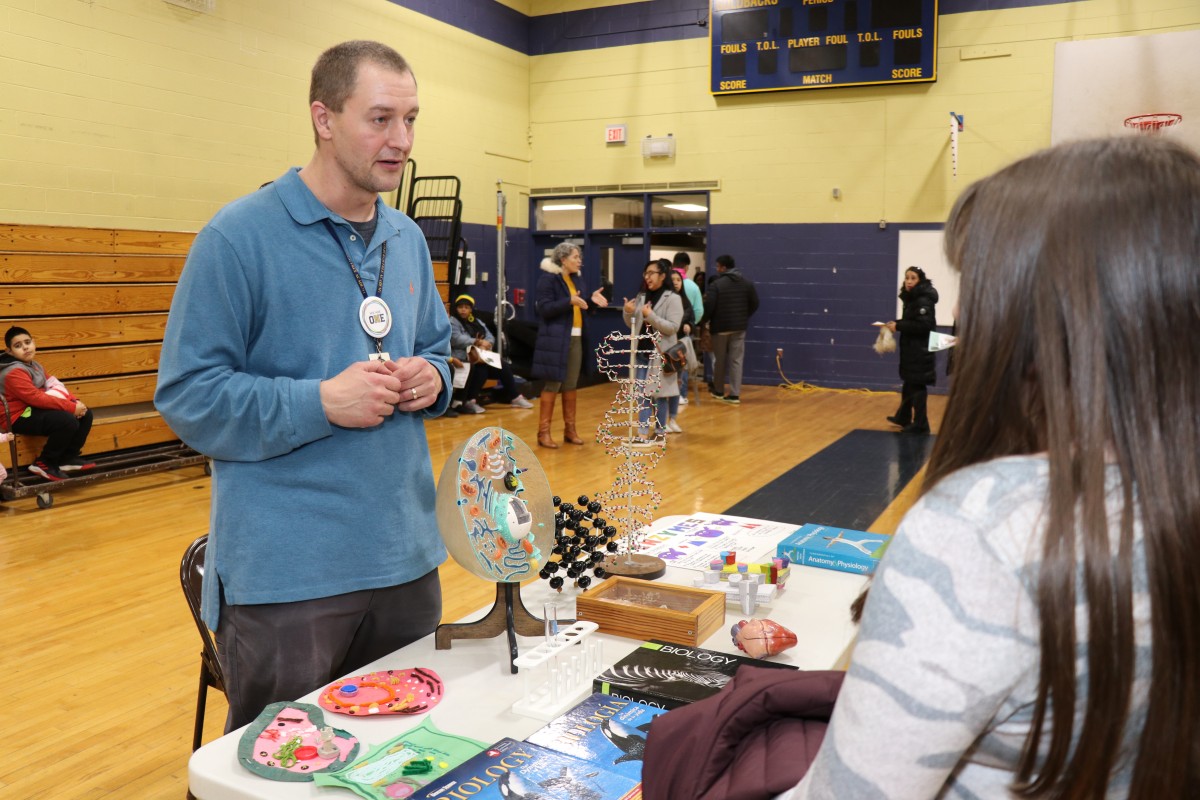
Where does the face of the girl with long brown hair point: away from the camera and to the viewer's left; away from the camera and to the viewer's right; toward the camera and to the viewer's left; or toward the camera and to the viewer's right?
away from the camera and to the viewer's left

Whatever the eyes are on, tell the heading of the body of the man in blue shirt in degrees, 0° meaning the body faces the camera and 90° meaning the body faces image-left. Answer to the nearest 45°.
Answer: approximately 315°

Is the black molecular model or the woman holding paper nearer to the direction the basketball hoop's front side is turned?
the black molecular model

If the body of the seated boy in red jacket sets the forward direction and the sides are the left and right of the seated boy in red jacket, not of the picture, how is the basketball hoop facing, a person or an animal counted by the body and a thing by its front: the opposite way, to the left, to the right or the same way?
to the right

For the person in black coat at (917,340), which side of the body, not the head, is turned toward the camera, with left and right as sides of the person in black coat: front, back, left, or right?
left

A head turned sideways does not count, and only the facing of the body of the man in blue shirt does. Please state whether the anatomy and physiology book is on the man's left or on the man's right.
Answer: on the man's left

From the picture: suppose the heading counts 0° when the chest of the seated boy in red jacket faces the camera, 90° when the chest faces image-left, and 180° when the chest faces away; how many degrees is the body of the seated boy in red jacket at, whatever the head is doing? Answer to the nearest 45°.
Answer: approximately 315°

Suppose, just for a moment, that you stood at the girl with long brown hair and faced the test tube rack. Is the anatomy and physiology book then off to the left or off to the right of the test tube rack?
right

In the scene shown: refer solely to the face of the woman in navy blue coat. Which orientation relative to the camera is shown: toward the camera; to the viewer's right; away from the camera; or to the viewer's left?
to the viewer's right

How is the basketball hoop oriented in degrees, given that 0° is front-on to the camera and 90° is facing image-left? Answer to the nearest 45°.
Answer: approximately 0°

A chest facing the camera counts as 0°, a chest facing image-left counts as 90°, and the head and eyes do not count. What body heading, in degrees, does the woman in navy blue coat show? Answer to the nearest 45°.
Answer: approximately 315°
